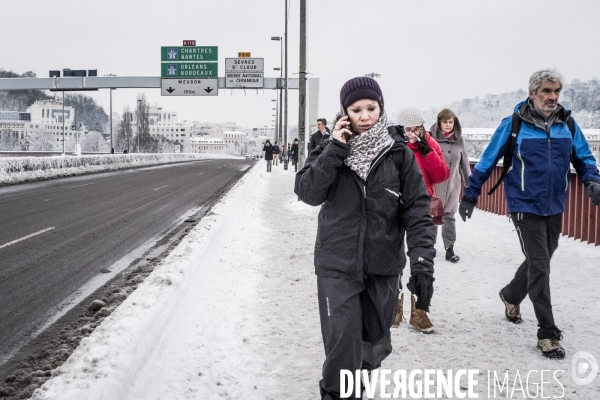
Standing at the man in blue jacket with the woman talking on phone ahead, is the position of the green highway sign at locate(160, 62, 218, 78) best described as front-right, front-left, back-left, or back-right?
back-right

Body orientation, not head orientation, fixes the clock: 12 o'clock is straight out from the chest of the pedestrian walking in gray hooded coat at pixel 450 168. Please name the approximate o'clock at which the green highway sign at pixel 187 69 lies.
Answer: The green highway sign is roughly at 5 o'clock from the pedestrian walking in gray hooded coat.

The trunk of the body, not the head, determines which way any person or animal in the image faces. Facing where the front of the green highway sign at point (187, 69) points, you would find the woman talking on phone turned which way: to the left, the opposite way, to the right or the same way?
the same way

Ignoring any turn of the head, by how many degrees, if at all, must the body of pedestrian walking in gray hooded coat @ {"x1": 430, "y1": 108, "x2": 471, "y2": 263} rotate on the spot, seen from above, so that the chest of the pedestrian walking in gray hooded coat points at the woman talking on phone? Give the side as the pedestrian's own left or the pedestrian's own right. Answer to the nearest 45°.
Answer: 0° — they already face them

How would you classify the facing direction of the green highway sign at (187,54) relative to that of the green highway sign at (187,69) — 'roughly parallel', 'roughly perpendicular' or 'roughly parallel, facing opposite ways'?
roughly parallel

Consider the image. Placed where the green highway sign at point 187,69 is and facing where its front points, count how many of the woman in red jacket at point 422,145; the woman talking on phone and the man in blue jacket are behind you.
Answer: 0

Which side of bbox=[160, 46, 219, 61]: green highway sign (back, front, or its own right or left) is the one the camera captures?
front

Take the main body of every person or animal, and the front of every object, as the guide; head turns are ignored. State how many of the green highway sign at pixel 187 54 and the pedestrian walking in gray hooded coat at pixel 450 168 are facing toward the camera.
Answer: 2

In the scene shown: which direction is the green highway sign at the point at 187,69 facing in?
toward the camera

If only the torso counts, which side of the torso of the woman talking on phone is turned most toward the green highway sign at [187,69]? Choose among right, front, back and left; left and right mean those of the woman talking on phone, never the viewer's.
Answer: back

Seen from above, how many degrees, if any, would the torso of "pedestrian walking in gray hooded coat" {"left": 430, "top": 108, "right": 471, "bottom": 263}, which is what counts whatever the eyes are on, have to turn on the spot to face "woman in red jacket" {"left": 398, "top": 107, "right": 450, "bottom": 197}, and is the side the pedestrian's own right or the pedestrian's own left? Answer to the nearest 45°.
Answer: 0° — they already face them

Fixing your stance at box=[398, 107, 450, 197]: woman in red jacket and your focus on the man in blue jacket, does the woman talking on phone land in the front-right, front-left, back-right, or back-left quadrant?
front-right

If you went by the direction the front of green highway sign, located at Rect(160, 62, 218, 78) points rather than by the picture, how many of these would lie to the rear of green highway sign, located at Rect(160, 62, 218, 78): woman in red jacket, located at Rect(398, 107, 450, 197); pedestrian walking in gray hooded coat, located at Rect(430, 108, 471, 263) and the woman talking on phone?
0

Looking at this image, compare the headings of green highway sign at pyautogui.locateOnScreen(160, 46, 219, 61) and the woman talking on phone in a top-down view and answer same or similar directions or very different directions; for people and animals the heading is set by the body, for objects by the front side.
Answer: same or similar directions

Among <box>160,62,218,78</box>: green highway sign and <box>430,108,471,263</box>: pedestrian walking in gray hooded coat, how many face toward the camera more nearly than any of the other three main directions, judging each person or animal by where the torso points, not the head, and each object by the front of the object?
2

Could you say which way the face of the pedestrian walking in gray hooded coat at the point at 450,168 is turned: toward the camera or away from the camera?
toward the camera

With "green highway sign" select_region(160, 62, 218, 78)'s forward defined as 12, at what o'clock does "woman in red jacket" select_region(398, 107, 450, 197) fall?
The woman in red jacket is roughly at 12 o'clock from the green highway sign.

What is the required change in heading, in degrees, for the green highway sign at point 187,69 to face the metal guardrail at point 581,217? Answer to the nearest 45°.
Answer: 0° — it already faces it
